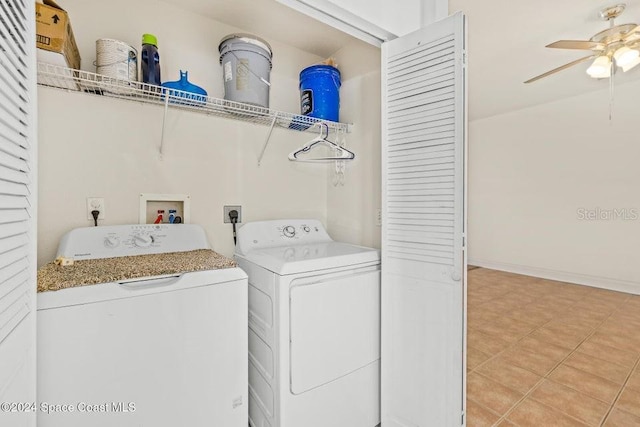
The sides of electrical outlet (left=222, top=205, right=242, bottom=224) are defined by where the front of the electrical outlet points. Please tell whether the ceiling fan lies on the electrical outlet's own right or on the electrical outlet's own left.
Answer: on the electrical outlet's own left

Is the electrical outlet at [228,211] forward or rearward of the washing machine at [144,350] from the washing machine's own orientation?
rearward

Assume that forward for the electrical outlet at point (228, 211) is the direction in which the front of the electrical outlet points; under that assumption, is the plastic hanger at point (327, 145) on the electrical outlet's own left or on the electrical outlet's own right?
on the electrical outlet's own left

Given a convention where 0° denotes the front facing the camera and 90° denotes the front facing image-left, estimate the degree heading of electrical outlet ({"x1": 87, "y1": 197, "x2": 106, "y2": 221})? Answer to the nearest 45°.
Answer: approximately 0°
